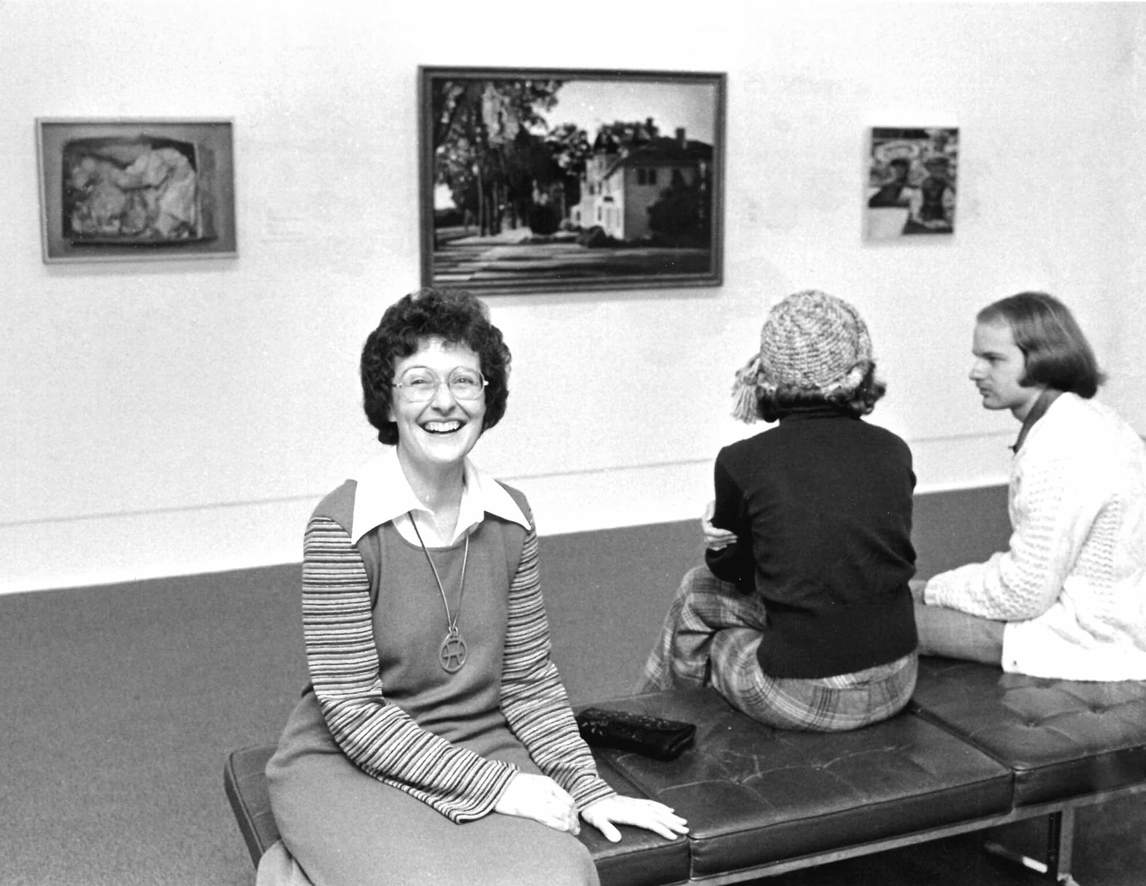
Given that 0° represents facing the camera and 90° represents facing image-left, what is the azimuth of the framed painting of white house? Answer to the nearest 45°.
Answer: approximately 0°

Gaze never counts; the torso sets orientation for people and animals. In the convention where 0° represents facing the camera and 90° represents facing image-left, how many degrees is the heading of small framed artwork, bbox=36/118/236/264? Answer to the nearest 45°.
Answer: approximately 0°

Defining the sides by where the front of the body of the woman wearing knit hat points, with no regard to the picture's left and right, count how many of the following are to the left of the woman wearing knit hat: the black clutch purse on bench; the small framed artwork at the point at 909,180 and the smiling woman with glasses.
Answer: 2

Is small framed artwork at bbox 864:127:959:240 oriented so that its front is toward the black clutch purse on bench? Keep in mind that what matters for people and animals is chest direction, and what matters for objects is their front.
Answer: yes

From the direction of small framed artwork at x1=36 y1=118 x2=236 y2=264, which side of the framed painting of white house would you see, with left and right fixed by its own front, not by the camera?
right

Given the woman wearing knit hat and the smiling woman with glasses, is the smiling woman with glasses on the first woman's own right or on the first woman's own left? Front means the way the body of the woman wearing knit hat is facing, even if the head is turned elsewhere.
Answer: on the first woman's own left

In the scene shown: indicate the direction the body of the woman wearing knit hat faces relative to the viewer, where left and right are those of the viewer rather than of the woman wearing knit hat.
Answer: facing away from the viewer and to the left of the viewer

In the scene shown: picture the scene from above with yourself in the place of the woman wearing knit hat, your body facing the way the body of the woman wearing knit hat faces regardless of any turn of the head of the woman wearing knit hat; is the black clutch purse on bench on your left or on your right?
on your left

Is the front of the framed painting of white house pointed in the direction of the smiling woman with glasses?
yes
